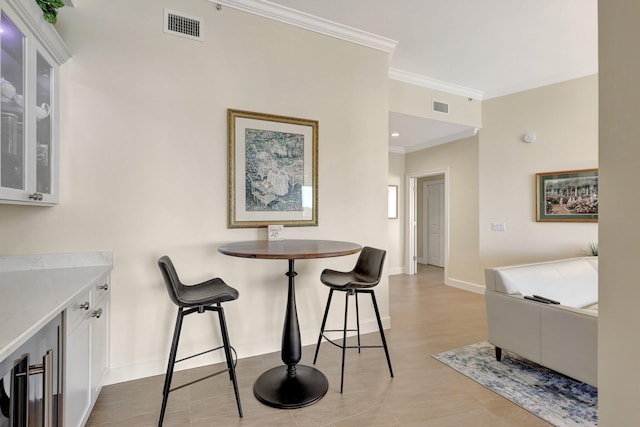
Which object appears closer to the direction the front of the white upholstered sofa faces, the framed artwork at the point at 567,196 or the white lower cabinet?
the white lower cabinet

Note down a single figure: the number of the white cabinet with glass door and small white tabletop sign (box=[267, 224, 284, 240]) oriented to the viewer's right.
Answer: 1

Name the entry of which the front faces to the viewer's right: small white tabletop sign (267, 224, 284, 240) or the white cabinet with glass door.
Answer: the white cabinet with glass door

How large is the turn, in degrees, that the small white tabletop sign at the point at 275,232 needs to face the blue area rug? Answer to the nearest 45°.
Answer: approximately 90° to its left

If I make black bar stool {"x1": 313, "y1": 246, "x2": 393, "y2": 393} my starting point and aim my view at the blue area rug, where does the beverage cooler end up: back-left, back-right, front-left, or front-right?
back-right

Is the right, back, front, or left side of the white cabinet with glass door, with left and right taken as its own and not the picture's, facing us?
right
